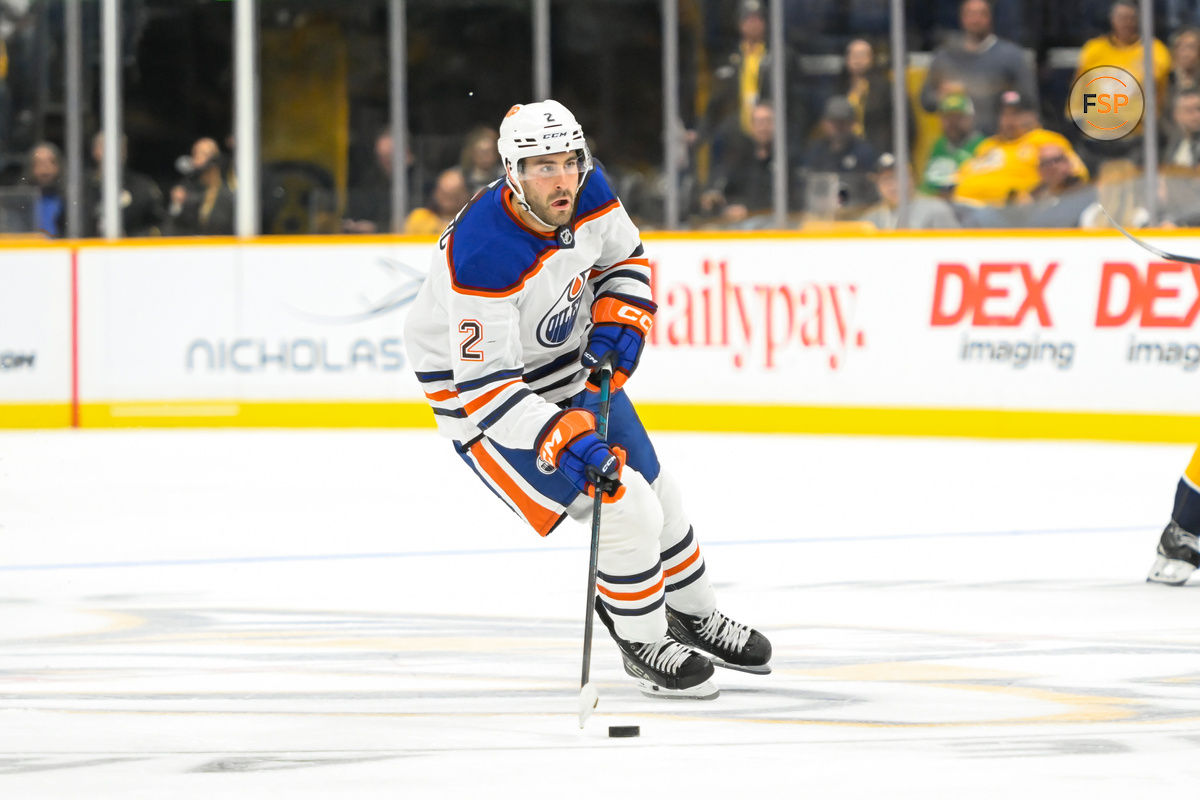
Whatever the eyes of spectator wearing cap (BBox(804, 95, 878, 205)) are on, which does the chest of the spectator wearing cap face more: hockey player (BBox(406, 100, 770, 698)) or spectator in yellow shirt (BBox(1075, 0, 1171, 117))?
the hockey player

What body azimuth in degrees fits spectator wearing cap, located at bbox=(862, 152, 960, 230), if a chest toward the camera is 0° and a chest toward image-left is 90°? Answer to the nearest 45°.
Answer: approximately 0°

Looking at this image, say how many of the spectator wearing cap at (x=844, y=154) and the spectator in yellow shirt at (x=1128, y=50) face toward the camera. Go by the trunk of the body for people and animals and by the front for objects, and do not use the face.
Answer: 2

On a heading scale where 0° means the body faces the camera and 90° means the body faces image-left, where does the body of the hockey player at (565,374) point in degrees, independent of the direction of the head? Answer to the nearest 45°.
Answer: approximately 315°
